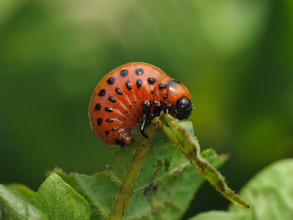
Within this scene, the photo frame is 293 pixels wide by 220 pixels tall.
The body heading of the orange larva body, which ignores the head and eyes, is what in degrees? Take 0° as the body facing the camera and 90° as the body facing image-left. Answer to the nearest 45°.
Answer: approximately 270°

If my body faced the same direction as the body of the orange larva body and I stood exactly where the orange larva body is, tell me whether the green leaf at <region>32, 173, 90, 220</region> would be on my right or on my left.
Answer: on my right

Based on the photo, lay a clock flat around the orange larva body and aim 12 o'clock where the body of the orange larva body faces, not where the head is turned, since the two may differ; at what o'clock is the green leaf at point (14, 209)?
The green leaf is roughly at 4 o'clock from the orange larva body.
